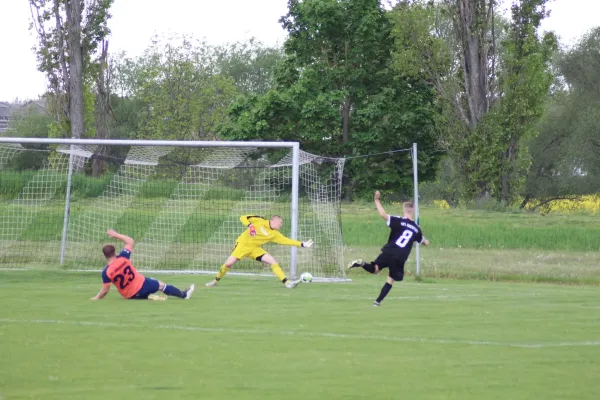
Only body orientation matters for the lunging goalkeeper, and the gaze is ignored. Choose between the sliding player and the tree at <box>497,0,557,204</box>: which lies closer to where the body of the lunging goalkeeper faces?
the sliding player

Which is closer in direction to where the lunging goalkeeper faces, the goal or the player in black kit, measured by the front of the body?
the player in black kit

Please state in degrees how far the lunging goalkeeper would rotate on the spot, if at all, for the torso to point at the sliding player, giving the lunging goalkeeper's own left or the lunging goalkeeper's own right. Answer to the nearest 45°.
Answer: approximately 45° to the lunging goalkeeper's own right

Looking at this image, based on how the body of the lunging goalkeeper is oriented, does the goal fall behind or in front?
behind

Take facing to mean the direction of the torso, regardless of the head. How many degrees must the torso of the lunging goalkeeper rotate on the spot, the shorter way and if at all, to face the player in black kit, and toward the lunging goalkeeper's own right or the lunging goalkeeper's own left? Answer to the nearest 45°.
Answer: approximately 45° to the lunging goalkeeper's own left

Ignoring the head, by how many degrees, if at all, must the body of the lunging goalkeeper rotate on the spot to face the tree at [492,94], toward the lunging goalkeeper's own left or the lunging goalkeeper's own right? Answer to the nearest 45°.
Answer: approximately 135° to the lunging goalkeeper's own left

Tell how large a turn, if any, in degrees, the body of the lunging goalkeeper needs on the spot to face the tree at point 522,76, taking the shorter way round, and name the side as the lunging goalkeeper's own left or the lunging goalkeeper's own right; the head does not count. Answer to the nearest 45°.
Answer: approximately 135° to the lunging goalkeeper's own left

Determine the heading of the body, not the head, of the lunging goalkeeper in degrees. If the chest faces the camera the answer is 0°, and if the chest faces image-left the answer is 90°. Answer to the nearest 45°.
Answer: approximately 0°
